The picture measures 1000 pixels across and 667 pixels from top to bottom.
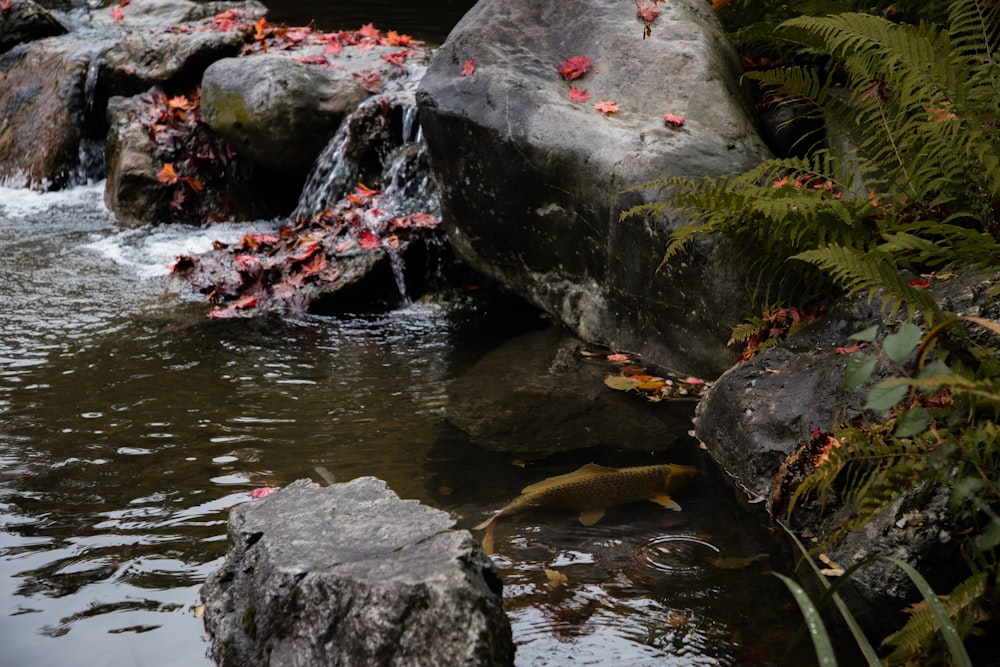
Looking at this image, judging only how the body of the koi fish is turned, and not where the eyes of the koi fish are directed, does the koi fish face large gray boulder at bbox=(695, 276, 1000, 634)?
yes

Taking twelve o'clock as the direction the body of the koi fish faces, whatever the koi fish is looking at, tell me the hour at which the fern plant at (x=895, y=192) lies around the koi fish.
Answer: The fern plant is roughly at 11 o'clock from the koi fish.

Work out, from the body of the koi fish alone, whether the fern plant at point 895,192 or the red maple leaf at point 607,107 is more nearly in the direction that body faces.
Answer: the fern plant

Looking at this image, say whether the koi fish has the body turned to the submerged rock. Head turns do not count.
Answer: no

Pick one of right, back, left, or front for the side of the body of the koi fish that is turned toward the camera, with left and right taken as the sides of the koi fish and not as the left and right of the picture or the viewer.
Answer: right

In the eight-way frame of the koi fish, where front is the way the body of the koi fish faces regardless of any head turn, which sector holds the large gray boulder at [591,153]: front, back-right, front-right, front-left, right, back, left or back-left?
left

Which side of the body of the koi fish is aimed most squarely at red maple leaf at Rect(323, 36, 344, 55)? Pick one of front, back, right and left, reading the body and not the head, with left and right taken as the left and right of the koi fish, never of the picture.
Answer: left

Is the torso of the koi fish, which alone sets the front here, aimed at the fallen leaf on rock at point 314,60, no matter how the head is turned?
no

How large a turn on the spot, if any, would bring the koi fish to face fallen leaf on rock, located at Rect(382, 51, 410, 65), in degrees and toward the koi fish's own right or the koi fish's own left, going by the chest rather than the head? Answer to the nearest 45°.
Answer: approximately 90° to the koi fish's own left

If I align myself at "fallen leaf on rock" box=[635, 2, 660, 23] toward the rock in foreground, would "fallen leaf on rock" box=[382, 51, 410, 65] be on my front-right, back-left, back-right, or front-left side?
back-right

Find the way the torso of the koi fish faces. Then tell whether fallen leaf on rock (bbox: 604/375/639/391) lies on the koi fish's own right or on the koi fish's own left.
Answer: on the koi fish's own left

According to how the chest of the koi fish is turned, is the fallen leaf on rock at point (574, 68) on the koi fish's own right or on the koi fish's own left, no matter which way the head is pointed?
on the koi fish's own left

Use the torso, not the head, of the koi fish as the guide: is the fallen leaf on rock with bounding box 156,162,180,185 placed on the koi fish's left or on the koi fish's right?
on the koi fish's left
